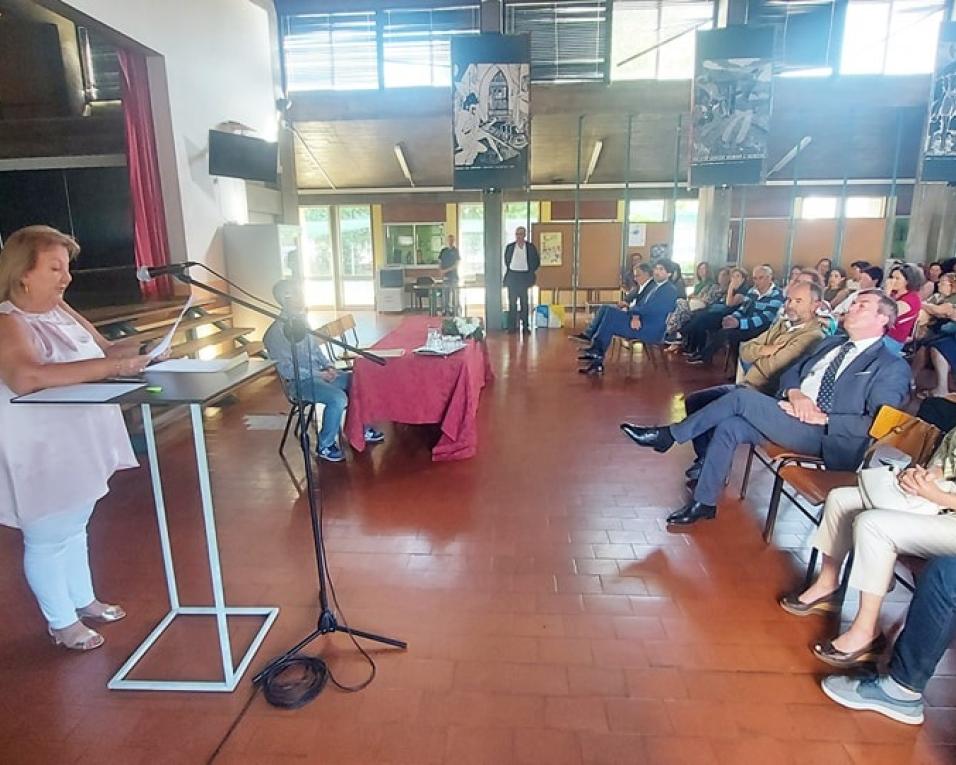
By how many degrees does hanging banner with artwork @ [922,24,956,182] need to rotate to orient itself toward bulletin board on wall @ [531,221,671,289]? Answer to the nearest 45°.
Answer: approximately 90° to its right

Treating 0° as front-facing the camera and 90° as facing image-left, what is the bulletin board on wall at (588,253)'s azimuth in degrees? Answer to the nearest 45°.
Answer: approximately 0°

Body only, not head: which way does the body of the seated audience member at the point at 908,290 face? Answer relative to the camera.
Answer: to the viewer's left

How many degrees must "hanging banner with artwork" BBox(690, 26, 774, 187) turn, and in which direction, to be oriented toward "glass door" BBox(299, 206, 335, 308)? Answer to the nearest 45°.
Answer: approximately 90° to its right

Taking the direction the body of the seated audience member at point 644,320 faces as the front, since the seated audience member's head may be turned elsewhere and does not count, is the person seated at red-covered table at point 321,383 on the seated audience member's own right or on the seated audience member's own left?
on the seated audience member's own left

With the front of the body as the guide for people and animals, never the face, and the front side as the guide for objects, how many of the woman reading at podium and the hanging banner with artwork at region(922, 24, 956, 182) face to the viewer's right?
1

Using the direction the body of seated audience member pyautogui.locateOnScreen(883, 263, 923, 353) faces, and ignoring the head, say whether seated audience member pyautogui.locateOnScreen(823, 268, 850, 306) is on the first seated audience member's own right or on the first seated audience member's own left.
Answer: on the first seated audience member's own right

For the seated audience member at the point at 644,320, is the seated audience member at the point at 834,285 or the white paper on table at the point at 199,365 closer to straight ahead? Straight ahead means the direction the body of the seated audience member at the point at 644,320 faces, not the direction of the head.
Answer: the white paper on table

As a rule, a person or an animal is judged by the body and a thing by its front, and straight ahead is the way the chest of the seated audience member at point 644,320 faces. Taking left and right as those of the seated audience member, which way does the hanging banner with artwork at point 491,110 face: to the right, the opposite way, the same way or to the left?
to the left

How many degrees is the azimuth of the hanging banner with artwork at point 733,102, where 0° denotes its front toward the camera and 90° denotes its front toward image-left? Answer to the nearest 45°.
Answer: approximately 0°

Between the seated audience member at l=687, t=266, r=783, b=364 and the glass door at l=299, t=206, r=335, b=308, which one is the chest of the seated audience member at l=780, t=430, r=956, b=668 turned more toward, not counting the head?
the glass door

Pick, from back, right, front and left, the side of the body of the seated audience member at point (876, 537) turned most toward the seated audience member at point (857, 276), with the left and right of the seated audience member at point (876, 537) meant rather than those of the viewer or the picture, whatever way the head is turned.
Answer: right

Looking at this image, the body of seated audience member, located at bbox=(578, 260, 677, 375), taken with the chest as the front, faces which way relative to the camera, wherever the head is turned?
to the viewer's left

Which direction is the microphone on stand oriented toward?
to the viewer's left
